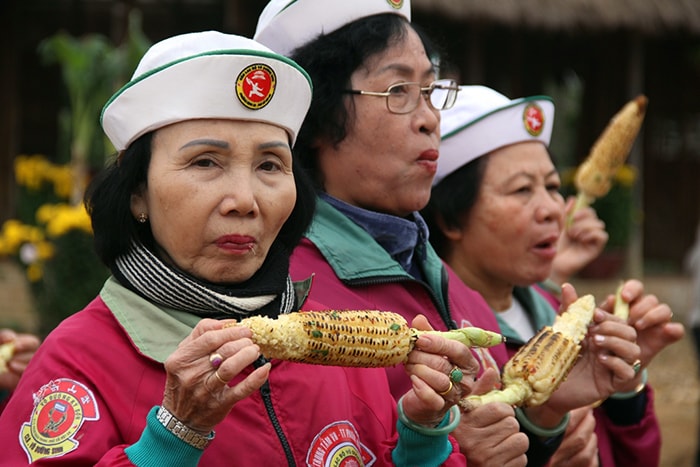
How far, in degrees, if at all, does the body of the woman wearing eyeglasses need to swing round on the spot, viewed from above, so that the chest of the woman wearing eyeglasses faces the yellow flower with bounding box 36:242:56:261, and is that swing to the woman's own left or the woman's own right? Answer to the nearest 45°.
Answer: approximately 180°

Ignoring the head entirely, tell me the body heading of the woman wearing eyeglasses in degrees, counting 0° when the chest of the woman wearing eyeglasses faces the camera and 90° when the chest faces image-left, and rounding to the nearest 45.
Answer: approximately 315°

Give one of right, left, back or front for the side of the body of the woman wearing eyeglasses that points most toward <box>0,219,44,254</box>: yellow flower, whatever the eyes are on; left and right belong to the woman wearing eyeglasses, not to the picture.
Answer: back

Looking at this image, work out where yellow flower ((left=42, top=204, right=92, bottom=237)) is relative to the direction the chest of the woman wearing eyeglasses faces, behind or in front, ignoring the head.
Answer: behind

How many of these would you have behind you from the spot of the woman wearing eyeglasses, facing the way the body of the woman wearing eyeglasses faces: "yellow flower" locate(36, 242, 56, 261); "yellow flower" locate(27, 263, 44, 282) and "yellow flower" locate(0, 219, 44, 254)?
3

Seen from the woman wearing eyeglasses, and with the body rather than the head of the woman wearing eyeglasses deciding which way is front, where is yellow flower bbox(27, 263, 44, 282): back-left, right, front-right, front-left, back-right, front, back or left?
back

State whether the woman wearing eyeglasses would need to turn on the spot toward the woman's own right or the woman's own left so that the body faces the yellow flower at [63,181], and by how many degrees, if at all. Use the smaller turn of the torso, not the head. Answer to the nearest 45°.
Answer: approximately 180°
